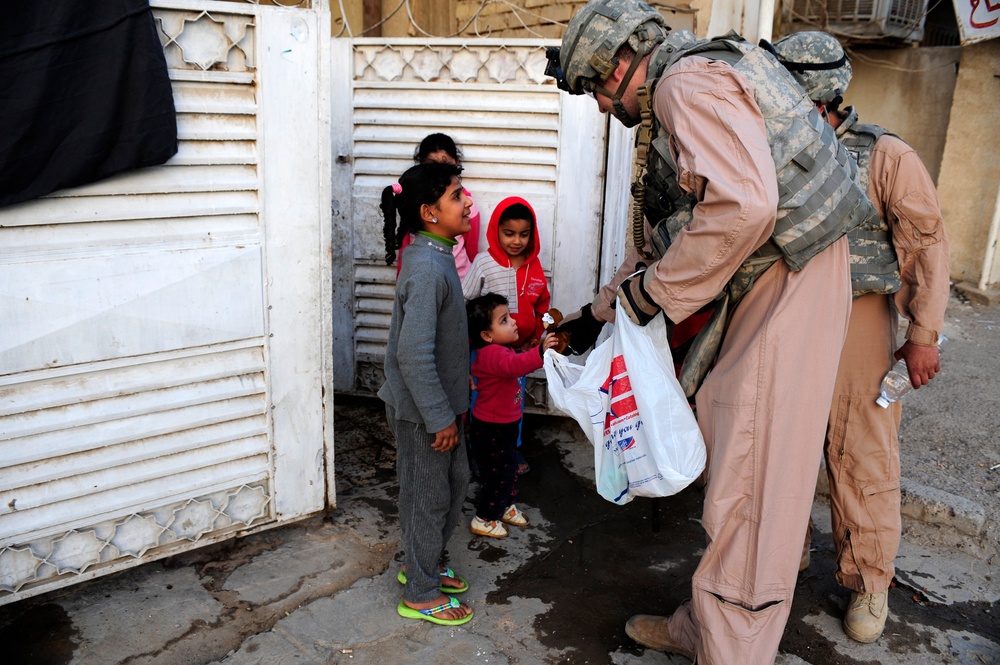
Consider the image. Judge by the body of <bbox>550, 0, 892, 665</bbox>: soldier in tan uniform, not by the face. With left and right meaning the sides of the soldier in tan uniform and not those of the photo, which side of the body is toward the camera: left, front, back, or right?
left

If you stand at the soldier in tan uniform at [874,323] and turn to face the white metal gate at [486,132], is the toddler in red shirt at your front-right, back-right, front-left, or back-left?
front-left

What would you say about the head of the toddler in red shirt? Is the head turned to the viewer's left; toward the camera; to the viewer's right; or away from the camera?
to the viewer's right

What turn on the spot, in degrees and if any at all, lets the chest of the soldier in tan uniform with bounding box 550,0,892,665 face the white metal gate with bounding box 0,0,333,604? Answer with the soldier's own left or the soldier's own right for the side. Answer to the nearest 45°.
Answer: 0° — they already face it

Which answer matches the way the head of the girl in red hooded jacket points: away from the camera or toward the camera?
toward the camera

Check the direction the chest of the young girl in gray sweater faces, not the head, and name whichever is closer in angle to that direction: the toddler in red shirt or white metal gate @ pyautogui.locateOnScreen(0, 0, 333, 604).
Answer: the toddler in red shirt

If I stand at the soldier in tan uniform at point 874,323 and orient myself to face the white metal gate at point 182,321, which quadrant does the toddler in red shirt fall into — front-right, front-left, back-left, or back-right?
front-right

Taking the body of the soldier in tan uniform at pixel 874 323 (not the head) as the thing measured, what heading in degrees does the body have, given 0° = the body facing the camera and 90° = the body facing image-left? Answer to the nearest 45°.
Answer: approximately 45°

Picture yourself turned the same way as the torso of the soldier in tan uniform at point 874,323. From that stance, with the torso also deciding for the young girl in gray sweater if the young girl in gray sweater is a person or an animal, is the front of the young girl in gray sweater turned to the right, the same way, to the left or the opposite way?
the opposite way

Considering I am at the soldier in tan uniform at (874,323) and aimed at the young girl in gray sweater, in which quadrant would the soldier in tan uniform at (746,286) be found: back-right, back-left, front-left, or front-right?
front-left

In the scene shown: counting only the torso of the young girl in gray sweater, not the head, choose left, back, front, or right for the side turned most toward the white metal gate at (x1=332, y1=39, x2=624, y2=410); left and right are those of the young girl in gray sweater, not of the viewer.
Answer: left

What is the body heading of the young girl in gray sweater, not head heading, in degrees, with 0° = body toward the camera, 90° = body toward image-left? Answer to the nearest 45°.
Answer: approximately 270°

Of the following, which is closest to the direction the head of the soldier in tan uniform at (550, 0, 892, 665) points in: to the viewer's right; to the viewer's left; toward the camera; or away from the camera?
to the viewer's left

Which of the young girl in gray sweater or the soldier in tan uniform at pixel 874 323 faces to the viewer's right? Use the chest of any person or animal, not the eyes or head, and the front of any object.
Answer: the young girl in gray sweater

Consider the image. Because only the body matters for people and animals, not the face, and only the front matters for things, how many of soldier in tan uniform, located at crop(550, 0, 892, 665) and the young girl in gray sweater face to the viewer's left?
1

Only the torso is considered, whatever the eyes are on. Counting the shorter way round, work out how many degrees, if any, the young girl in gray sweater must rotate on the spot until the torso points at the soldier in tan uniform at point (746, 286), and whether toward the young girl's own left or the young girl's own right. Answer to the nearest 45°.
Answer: approximately 45° to the young girl's own right
